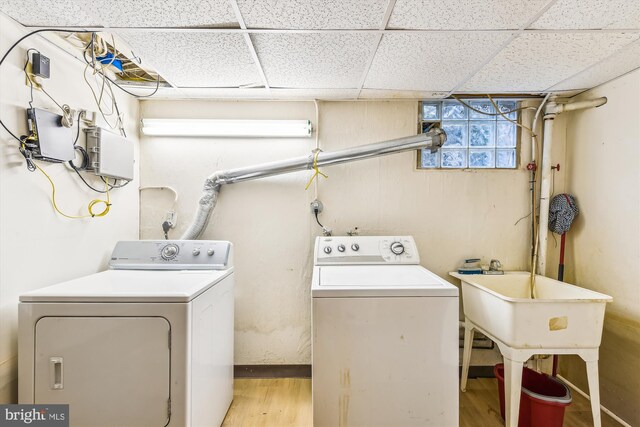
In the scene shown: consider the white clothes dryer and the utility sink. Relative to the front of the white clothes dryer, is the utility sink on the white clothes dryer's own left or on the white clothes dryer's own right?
on the white clothes dryer's own left

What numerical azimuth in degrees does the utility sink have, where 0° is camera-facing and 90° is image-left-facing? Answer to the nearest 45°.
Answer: approximately 0°

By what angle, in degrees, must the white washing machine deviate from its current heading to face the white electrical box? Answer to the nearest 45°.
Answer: approximately 90° to its right

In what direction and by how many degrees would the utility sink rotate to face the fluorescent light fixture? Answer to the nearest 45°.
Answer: approximately 90° to its right

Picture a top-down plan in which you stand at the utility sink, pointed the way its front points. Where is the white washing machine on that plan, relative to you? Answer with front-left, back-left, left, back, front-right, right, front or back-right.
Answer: front-right

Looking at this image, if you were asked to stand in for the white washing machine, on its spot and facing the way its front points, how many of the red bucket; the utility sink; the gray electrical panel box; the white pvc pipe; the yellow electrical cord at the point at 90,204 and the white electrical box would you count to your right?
3
